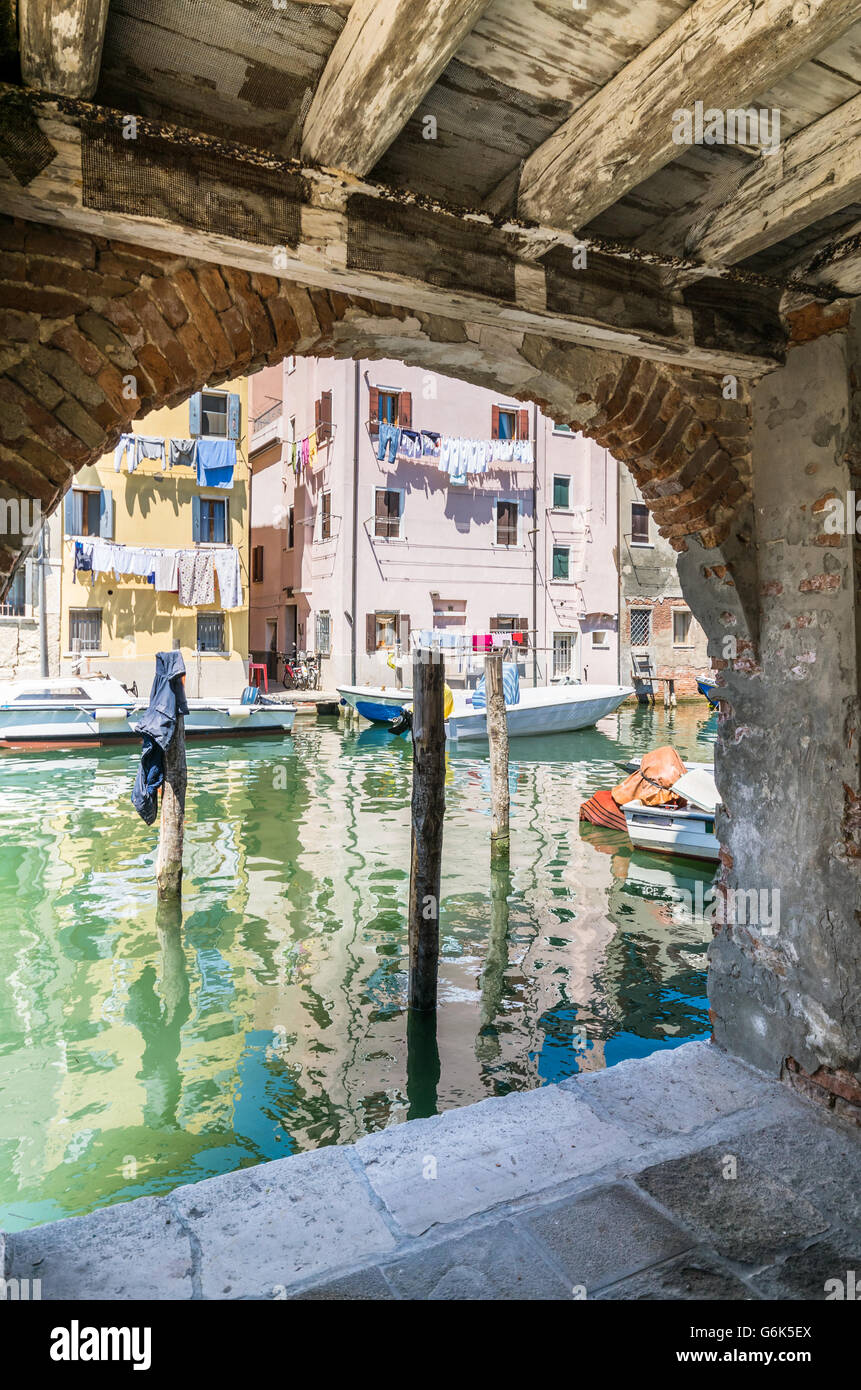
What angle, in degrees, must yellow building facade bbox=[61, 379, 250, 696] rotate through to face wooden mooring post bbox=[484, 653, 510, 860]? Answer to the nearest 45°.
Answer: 0° — it already faces it

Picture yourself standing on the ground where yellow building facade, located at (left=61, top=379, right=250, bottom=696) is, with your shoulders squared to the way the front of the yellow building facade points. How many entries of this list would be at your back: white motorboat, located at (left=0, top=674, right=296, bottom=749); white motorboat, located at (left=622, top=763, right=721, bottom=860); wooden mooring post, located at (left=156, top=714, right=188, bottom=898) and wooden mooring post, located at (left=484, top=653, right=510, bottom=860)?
0

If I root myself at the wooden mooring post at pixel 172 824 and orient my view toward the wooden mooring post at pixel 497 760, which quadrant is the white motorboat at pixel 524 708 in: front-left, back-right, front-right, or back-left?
front-left

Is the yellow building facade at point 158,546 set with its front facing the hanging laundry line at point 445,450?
no

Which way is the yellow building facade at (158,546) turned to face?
toward the camera

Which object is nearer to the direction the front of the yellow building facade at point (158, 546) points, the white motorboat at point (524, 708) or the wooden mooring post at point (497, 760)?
the wooden mooring post

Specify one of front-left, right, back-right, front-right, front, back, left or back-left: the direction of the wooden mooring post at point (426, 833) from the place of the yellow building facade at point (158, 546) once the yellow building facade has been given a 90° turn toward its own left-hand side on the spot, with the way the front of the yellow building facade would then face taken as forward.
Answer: right

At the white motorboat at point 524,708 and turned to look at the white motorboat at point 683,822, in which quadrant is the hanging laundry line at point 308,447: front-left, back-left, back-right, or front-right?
back-right

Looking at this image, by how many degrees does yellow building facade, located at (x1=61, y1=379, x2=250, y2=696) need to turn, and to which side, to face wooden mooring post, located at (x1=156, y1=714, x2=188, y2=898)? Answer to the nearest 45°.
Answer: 0° — it already faces it

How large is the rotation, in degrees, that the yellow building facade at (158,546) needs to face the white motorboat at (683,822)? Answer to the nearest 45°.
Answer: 0° — it already faces it

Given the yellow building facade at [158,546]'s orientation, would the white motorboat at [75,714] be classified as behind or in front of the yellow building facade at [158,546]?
in front

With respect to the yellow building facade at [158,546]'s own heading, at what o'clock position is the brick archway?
The brick archway is roughly at 12 o'clock from the yellow building facade.
